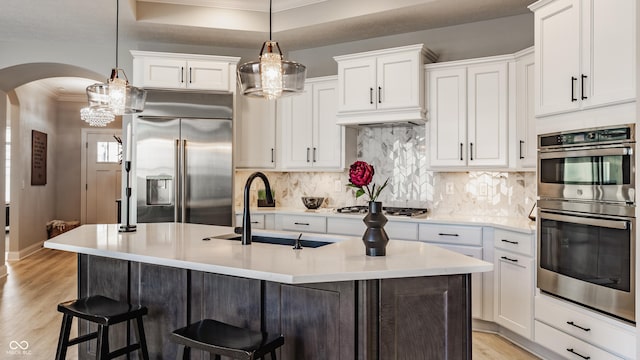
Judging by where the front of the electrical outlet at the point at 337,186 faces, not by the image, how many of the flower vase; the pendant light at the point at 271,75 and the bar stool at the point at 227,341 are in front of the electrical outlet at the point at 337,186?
3

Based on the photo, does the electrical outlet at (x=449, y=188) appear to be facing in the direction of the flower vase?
yes

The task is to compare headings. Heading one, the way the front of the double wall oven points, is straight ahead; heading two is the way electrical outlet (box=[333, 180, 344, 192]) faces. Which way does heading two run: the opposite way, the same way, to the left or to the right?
to the left

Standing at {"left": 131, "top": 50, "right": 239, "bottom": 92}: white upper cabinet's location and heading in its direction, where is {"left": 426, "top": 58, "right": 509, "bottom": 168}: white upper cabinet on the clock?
{"left": 426, "top": 58, "right": 509, "bottom": 168}: white upper cabinet is roughly at 10 o'clock from {"left": 131, "top": 50, "right": 239, "bottom": 92}: white upper cabinet.

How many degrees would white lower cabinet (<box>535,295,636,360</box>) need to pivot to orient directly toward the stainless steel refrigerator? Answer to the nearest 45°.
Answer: approximately 45° to its right

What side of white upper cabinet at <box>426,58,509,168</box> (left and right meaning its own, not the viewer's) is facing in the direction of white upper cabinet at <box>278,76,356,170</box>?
right

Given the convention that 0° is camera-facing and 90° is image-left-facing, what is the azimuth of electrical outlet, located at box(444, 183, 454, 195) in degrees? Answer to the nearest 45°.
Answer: approximately 0°

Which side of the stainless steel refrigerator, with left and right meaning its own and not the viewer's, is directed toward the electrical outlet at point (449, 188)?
left

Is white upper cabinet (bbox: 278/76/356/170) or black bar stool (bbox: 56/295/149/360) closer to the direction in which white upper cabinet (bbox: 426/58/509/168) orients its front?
the black bar stool
